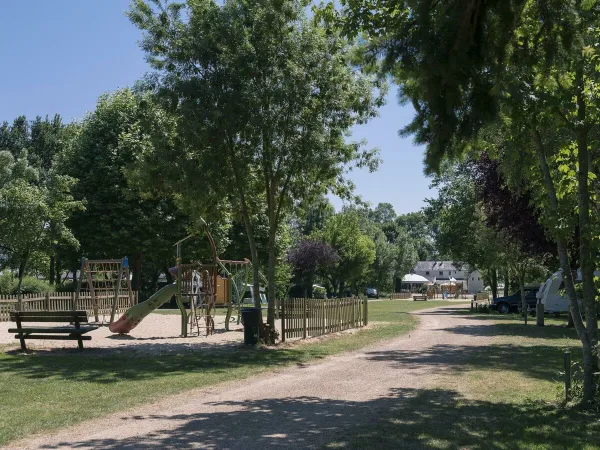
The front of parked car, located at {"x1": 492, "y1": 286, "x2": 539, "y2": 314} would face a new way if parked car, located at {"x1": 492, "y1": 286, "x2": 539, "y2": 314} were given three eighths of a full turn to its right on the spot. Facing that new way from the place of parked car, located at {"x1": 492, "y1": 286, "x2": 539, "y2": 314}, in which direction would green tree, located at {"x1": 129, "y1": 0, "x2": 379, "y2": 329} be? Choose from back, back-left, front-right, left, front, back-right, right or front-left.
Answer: back-right

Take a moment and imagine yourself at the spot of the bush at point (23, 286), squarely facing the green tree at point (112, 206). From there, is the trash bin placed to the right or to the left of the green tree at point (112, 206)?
right

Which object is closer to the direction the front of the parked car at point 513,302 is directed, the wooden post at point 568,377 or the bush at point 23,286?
the bush

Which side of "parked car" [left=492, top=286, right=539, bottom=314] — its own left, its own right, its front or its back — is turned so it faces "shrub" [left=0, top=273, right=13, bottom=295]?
front

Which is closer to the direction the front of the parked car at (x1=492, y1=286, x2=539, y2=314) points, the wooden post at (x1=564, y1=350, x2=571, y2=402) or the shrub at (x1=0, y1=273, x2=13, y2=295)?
the shrub

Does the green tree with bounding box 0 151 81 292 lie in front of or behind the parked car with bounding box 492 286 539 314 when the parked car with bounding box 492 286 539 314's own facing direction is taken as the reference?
in front

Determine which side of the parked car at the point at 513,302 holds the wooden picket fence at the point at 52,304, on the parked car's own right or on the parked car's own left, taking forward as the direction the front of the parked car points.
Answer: on the parked car's own left

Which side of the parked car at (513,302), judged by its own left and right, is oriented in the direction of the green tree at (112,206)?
front

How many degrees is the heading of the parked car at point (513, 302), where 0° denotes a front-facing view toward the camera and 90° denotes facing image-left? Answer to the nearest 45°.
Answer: approximately 90°

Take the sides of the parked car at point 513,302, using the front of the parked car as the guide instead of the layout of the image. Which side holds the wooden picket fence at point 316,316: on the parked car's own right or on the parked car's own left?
on the parked car's own left

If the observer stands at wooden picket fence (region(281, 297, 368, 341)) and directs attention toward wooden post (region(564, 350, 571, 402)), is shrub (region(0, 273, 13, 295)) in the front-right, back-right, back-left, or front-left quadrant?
back-right

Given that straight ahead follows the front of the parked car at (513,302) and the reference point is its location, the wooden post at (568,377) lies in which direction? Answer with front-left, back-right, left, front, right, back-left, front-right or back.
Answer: left

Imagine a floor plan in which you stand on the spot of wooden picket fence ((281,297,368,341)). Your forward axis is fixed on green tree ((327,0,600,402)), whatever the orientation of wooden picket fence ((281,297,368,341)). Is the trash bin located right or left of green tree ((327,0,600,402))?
right

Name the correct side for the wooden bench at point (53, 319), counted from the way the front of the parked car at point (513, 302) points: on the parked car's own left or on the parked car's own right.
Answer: on the parked car's own left
